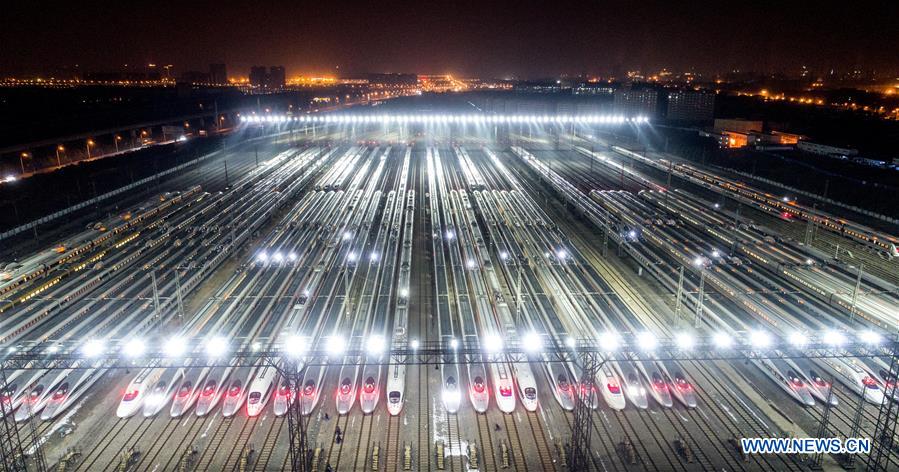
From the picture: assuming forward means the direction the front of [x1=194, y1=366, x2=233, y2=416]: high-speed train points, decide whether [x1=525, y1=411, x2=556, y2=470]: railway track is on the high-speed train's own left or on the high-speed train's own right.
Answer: on the high-speed train's own left

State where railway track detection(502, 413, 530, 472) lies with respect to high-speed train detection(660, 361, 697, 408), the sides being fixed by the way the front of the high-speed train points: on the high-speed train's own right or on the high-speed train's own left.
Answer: on the high-speed train's own right

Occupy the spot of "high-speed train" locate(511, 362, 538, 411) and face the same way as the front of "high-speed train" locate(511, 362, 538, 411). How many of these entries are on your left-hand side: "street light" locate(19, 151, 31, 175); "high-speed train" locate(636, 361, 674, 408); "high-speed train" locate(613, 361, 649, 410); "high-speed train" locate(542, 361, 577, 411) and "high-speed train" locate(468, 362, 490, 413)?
3

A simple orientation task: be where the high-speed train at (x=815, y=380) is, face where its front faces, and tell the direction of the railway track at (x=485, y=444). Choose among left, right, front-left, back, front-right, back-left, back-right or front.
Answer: right

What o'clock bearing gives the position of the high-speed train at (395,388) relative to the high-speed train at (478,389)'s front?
the high-speed train at (395,388) is roughly at 3 o'clock from the high-speed train at (478,389).

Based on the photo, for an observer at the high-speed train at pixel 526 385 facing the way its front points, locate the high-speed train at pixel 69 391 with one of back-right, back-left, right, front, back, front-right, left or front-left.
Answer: right

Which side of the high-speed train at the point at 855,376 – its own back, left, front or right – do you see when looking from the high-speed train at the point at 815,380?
right

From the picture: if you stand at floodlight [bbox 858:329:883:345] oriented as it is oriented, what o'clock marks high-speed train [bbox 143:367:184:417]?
The high-speed train is roughly at 2 o'clock from the floodlight.

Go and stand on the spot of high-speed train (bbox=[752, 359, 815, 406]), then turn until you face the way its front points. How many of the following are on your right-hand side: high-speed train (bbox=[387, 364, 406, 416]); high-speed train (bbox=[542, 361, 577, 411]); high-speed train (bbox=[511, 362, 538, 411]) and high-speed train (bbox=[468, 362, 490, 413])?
4

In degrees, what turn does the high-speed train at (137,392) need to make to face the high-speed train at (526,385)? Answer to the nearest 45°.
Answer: approximately 90° to its left
